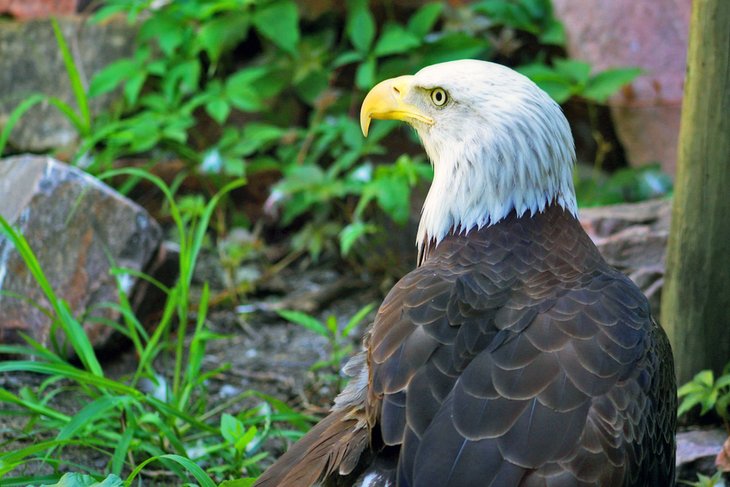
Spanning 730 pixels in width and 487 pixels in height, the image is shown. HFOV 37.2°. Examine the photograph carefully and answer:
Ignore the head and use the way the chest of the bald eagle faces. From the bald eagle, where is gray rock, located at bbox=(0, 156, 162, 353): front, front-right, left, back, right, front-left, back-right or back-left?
front

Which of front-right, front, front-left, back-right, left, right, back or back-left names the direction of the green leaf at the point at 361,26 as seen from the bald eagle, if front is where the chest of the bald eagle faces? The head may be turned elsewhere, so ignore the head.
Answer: front-right

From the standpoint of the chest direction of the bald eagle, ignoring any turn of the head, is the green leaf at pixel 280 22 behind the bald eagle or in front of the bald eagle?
in front

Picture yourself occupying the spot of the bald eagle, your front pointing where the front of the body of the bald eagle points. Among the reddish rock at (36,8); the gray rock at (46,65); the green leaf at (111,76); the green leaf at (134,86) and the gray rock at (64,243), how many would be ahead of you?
5

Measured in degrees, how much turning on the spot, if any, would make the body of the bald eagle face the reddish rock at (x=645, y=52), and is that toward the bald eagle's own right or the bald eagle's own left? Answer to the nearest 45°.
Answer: approximately 45° to the bald eagle's own right

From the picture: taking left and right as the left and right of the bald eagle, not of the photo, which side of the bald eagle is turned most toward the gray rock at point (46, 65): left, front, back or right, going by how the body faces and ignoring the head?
front

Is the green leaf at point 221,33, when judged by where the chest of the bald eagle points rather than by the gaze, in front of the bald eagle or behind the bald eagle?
in front

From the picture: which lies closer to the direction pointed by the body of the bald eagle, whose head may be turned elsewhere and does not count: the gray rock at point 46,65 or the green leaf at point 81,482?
the gray rock

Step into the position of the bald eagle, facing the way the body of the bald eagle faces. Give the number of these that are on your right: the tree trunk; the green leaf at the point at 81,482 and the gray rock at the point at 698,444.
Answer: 2

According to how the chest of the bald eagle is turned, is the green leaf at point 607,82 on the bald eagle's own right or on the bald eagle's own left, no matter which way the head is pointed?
on the bald eagle's own right

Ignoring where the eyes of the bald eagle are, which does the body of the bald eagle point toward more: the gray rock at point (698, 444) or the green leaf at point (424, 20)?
the green leaf
